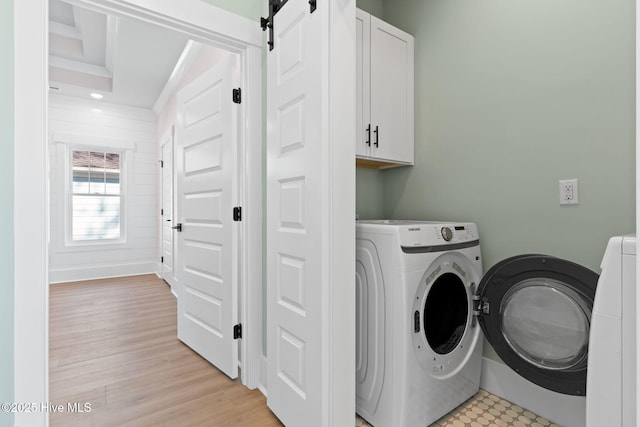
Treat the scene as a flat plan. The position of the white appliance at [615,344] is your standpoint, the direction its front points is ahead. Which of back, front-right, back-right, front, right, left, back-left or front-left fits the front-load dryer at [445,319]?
front-right

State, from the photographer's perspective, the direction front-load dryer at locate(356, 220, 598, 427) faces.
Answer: facing the viewer and to the right of the viewer

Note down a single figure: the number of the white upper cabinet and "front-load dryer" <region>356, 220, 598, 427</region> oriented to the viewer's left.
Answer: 0

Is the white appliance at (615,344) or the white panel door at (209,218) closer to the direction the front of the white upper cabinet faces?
the white appliance

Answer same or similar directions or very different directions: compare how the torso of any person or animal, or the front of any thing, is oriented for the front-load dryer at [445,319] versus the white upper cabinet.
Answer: same or similar directions

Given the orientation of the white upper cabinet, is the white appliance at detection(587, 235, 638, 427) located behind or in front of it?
in front
